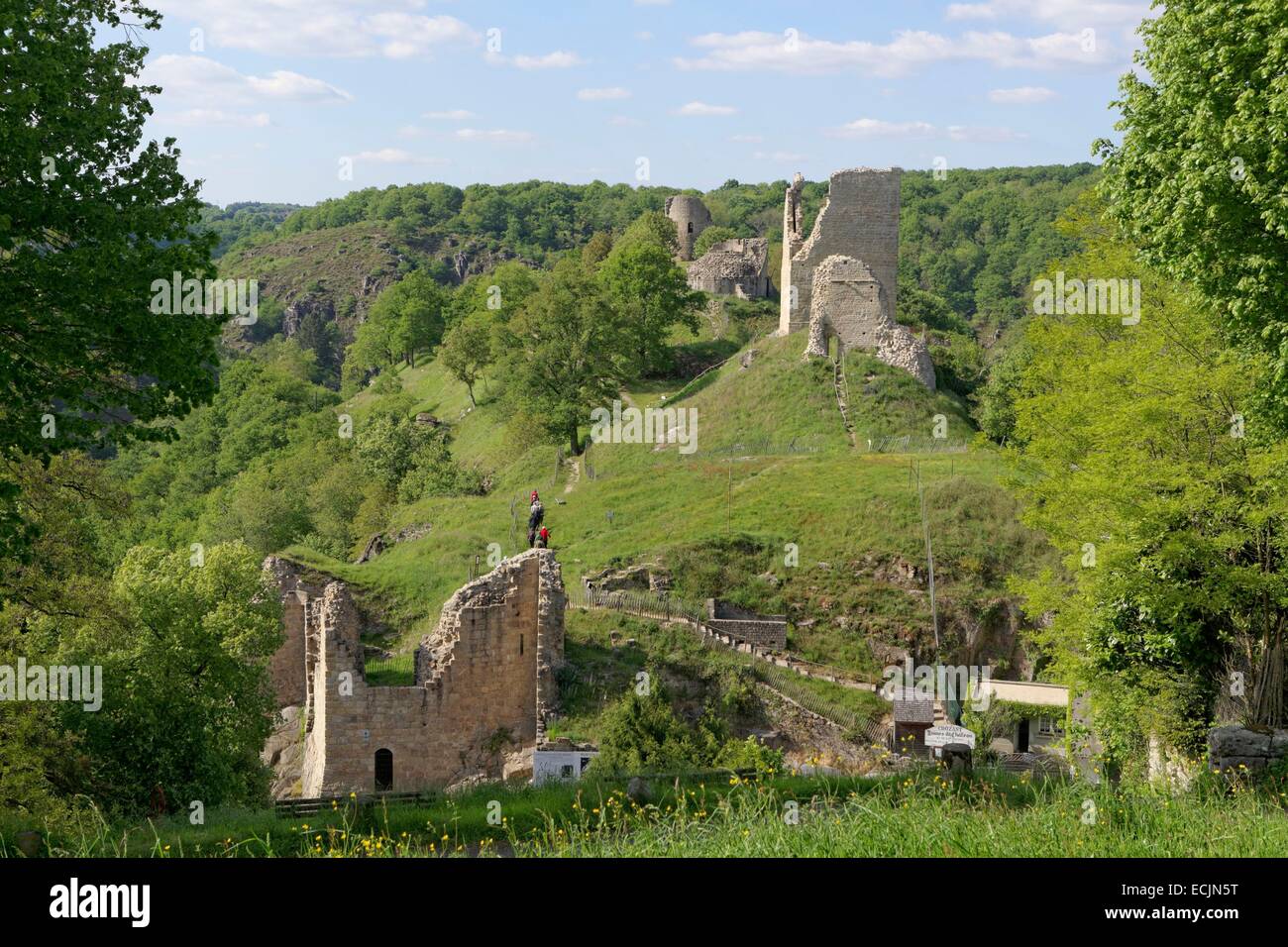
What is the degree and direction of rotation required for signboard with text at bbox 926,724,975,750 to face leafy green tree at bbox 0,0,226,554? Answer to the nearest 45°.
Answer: approximately 45° to its right

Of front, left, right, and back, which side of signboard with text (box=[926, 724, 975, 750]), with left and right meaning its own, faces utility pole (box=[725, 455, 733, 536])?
back

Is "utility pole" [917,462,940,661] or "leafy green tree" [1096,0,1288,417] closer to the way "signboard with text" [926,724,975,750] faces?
the leafy green tree

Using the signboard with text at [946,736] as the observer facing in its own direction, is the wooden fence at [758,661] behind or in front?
behind

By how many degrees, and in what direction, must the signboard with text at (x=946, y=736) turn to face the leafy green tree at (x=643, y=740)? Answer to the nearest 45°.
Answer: approximately 90° to its right

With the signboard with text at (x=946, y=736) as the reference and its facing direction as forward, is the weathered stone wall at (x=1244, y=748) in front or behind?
in front

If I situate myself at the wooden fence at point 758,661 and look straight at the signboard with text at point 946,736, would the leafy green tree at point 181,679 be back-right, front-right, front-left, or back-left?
front-right

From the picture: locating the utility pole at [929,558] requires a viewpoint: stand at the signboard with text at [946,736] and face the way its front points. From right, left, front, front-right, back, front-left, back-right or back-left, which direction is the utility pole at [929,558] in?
back

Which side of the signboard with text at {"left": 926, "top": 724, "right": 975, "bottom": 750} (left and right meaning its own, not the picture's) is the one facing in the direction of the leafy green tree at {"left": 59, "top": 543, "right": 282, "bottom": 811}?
right

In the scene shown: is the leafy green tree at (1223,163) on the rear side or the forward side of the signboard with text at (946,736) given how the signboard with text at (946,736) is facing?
on the forward side

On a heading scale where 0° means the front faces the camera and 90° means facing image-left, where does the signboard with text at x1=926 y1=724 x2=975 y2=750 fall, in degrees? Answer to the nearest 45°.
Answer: approximately 0°
